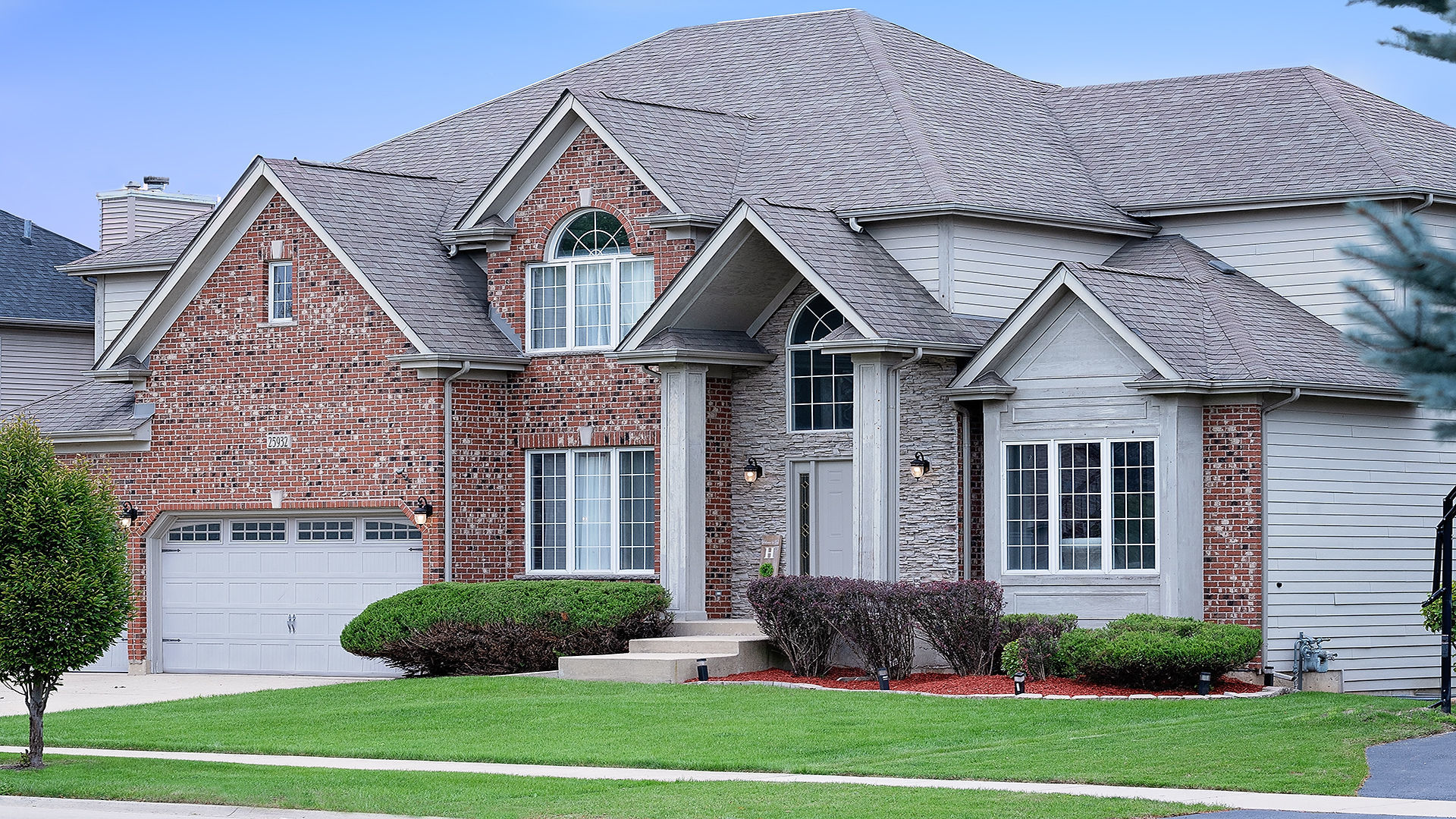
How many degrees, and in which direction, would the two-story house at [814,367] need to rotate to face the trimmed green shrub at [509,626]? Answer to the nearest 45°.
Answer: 0° — it already faces it

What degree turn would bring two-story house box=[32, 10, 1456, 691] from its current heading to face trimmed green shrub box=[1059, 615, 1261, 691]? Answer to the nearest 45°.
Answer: approximately 90° to its left

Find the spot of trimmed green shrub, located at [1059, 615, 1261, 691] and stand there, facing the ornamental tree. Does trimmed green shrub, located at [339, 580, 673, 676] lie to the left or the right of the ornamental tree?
right

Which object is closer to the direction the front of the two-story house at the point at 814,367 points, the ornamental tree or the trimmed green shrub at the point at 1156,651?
the ornamental tree

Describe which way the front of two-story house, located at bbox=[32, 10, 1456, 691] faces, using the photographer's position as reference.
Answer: facing the viewer and to the left of the viewer

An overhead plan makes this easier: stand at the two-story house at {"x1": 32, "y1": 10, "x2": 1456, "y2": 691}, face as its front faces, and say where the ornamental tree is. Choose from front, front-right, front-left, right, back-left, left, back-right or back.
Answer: front
